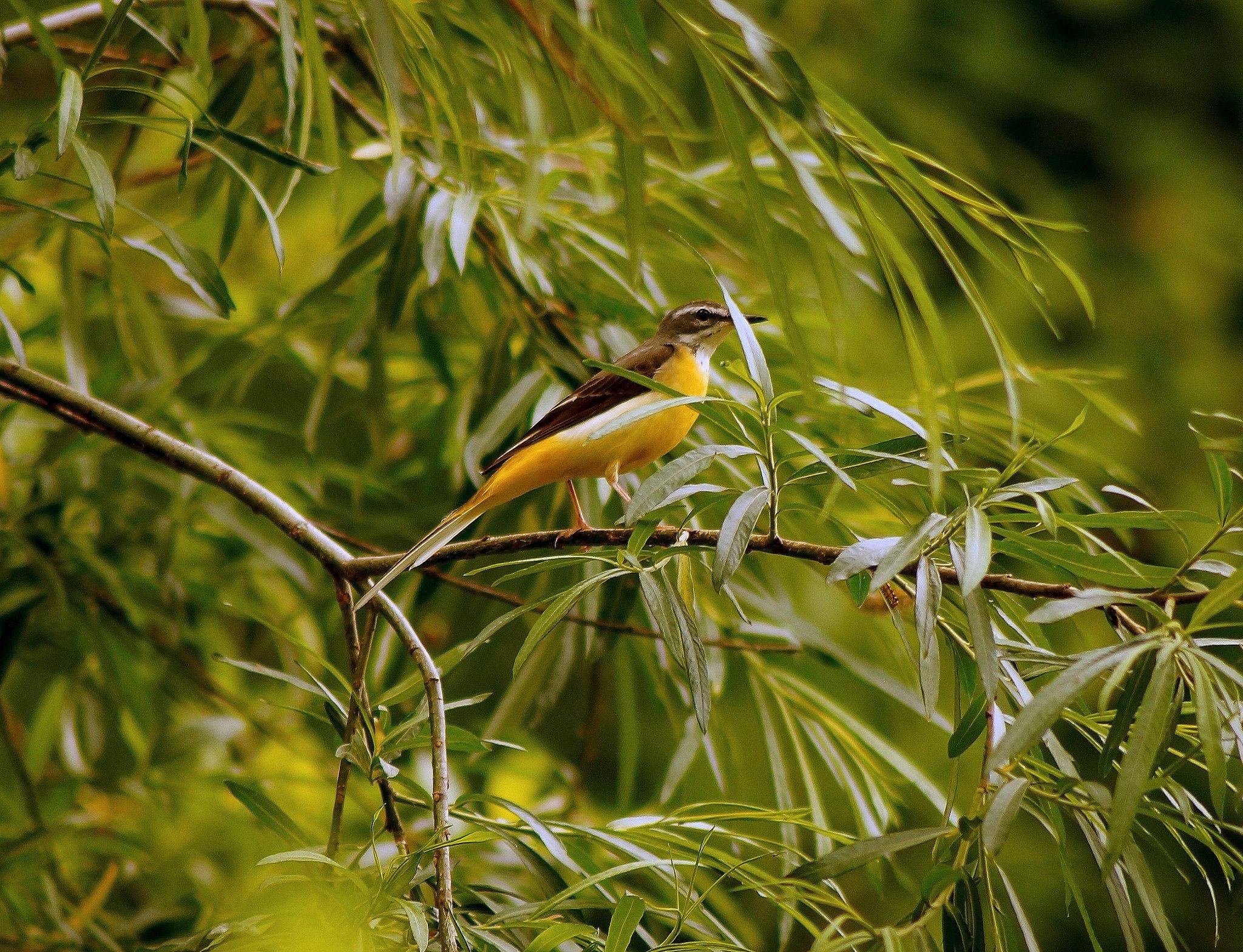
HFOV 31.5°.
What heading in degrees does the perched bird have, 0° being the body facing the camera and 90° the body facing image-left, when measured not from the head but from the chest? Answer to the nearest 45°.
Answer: approximately 270°
